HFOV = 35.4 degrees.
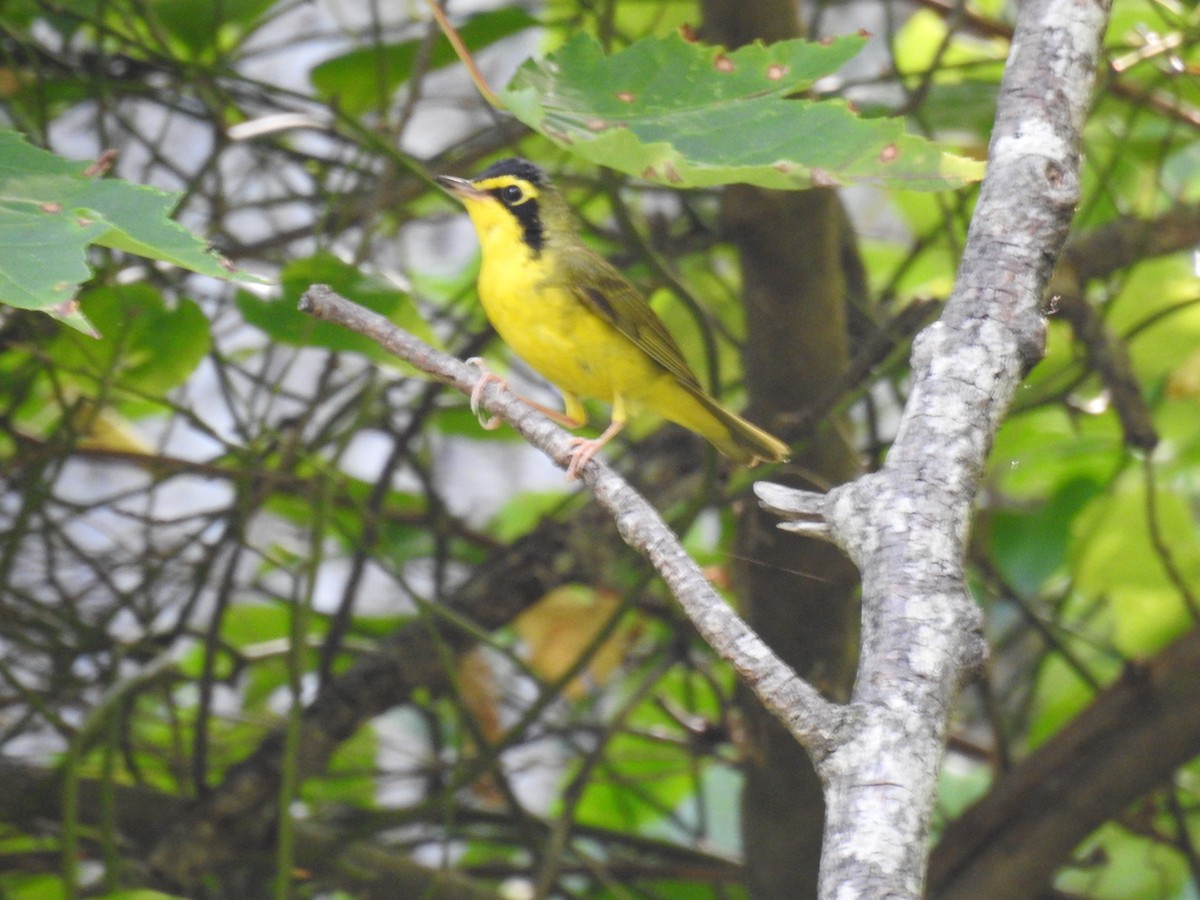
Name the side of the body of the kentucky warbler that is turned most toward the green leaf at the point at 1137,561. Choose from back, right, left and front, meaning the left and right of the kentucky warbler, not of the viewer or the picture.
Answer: back

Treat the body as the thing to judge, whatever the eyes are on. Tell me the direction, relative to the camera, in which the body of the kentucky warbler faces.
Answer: to the viewer's left

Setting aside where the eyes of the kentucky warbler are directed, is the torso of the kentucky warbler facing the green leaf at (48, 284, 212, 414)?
yes

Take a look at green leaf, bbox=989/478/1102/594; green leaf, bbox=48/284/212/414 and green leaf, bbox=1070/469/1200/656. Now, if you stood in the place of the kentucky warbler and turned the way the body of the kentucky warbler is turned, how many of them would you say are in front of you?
1

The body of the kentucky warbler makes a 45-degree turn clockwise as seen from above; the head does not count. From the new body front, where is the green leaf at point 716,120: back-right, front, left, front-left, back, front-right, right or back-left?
back-right
